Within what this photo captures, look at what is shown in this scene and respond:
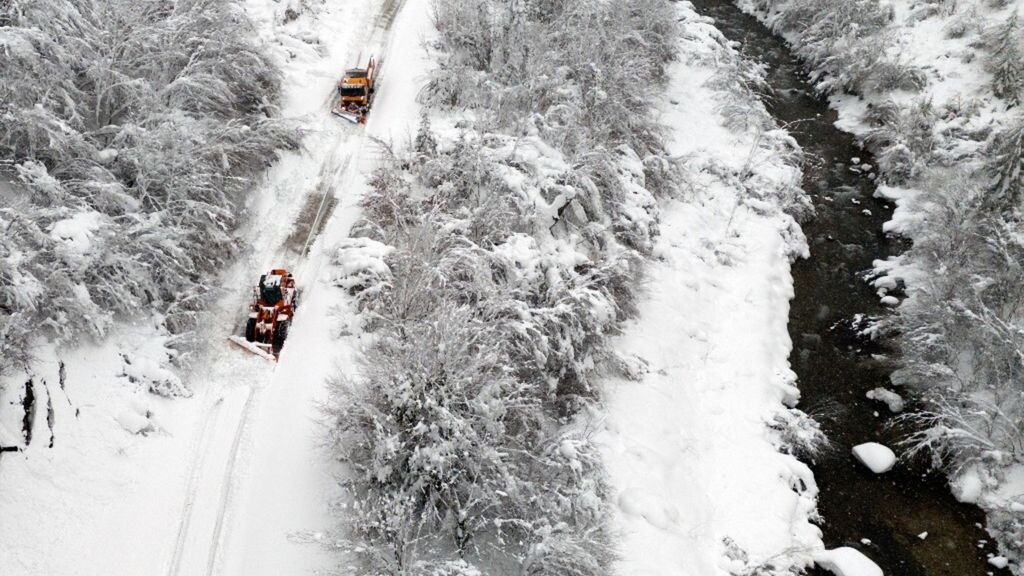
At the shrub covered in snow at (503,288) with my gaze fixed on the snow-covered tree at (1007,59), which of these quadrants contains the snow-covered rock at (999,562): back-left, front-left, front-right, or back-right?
front-right

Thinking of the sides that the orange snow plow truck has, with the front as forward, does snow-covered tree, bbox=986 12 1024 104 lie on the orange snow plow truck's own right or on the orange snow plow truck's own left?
on the orange snow plow truck's own left

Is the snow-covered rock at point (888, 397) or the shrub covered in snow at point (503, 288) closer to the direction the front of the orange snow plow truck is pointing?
the shrub covered in snow

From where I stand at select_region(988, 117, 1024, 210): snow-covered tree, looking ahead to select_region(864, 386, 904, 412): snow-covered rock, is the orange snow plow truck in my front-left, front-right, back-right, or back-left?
front-right

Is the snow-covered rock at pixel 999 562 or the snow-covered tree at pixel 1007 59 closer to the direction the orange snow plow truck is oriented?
the snow-covered rock

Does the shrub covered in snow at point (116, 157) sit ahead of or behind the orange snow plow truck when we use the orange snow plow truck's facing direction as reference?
ahead

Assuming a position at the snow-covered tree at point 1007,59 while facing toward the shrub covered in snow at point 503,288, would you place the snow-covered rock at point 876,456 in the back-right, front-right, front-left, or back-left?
front-left

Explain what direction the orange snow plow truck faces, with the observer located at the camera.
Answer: facing the viewer

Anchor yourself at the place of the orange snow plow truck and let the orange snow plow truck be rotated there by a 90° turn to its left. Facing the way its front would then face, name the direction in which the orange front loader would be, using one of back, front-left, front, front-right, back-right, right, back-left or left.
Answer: right

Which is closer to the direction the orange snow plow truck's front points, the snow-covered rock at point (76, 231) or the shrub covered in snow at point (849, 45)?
the snow-covered rock

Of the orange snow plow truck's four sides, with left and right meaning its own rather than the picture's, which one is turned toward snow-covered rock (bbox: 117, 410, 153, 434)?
front

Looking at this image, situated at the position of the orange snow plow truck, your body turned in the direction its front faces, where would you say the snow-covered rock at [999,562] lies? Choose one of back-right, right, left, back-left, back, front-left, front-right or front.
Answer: front-left

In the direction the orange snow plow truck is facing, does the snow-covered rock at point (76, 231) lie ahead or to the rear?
ahead

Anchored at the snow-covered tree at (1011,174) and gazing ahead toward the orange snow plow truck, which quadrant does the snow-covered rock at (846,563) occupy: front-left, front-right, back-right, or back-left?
front-left

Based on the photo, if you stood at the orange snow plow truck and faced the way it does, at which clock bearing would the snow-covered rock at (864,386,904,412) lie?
The snow-covered rock is roughly at 10 o'clock from the orange snow plow truck.

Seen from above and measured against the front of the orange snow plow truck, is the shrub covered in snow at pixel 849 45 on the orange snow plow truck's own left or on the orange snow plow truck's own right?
on the orange snow plow truck's own left
